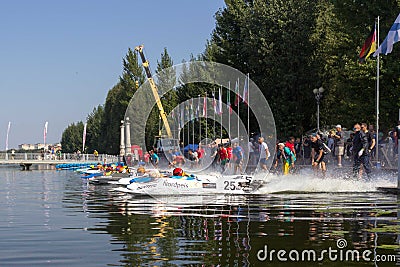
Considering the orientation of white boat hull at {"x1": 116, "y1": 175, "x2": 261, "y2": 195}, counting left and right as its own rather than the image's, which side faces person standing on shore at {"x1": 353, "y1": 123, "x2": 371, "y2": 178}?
back

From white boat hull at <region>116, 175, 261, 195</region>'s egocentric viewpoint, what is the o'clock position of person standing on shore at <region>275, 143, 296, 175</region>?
The person standing on shore is roughly at 4 o'clock from the white boat hull.

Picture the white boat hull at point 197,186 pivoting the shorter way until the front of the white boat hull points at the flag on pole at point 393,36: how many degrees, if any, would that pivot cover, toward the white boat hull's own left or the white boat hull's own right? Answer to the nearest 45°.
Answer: approximately 180°

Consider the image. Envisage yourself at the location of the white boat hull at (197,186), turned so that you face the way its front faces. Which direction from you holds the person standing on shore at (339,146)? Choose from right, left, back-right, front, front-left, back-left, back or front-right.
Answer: back-right

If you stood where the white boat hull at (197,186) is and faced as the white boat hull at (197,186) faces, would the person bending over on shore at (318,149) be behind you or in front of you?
behind

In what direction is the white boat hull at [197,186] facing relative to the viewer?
to the viewer's left
